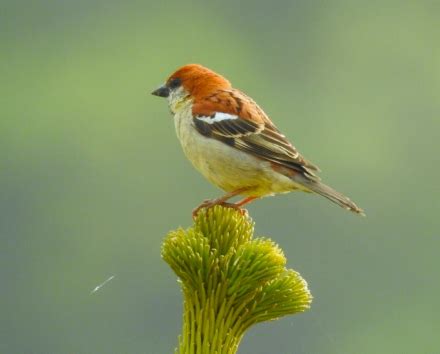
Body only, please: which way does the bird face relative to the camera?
to the viewer's left
